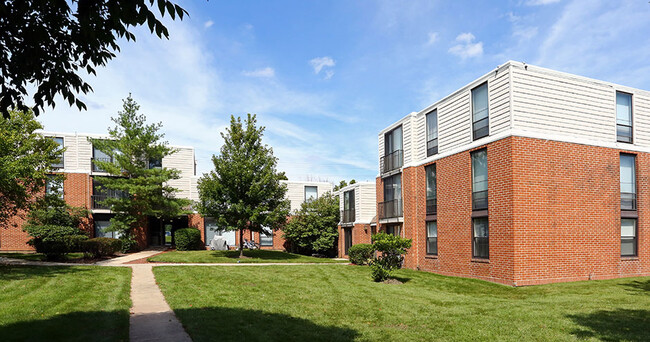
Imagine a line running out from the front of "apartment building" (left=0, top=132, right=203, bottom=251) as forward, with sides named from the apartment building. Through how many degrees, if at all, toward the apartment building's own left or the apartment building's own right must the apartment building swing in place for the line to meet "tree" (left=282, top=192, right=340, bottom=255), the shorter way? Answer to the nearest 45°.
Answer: approximately 45° to the apartment building's own left

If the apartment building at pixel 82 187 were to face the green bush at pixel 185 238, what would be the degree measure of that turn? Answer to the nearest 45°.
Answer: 0° — it already faces it

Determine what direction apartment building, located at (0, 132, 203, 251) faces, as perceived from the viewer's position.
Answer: facing the viewer and to the right of the viewer

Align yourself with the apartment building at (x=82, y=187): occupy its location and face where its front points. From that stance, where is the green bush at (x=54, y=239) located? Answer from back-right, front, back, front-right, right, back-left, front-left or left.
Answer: front-right

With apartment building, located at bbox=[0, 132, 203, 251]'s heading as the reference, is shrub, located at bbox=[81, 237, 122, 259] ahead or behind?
ahead

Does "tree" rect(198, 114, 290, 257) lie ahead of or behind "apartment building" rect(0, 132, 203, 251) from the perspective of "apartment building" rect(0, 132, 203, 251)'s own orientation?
ahead

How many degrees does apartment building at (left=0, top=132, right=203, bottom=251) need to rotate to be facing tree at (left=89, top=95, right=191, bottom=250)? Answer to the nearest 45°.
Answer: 0° — it already faces it
